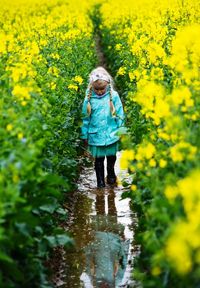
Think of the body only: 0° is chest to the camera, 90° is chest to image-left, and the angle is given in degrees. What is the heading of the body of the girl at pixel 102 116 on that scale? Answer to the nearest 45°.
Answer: approximately 0°
